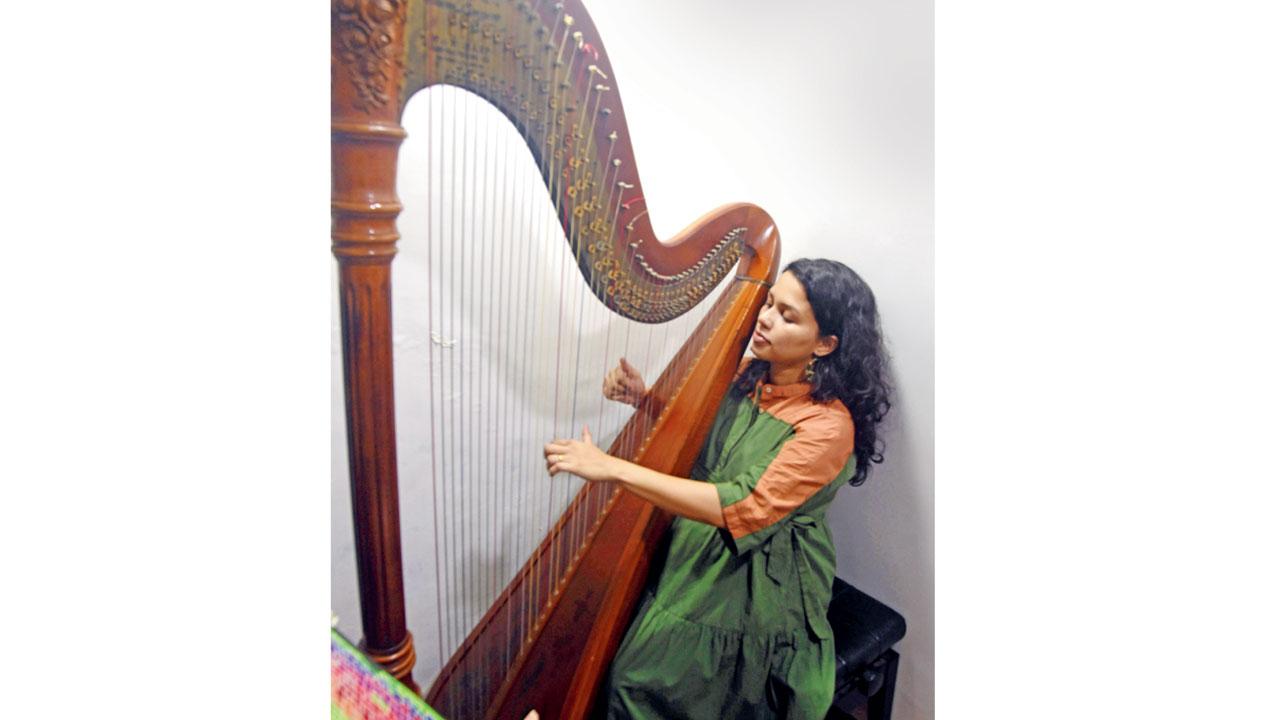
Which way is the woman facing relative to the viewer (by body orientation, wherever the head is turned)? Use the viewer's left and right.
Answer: facing the viewer and to the left of the viewer

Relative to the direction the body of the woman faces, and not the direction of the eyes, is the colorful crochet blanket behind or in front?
in front
